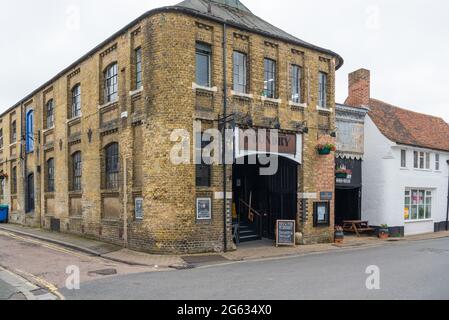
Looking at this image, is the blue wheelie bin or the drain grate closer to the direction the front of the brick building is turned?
the drain grate

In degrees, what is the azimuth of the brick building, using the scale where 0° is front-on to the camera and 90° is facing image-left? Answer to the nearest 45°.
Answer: approximately 315°

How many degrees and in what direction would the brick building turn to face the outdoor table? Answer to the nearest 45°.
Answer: approximately 90° to its left

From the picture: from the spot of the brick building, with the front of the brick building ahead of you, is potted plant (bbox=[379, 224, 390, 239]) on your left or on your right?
on your left

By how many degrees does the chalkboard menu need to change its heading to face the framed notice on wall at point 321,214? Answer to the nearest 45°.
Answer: approximately 135° to its left

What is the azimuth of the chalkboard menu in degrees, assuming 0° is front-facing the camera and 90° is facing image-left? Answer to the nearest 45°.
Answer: approximately 0°

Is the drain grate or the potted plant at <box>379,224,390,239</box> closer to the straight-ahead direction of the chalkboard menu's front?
the drain grate

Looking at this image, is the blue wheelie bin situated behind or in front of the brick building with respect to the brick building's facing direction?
behind
